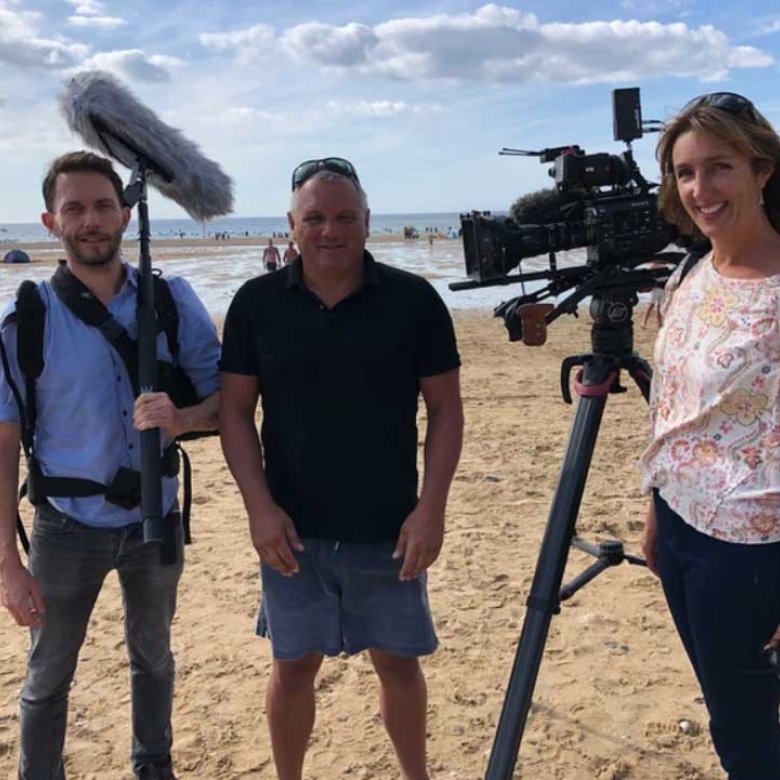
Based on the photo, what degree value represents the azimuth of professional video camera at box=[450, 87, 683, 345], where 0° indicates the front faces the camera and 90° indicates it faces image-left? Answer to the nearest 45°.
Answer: approximately 90°

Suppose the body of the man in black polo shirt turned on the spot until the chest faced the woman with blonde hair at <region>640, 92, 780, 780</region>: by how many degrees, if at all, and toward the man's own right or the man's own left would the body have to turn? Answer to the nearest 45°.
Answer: approximately 45° to the man's own left

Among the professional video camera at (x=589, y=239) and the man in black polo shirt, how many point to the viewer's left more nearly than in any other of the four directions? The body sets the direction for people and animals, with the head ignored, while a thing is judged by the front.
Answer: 1

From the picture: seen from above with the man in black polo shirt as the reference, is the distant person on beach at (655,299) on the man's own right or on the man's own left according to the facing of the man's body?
on the man's own left

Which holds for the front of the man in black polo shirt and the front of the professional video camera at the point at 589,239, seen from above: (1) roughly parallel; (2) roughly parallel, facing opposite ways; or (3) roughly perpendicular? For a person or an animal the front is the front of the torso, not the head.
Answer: roughly perpendicular

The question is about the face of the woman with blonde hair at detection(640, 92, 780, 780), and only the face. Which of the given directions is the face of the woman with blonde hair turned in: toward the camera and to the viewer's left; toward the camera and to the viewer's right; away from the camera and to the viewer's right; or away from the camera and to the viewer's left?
toward the camera and to the viewer's left
